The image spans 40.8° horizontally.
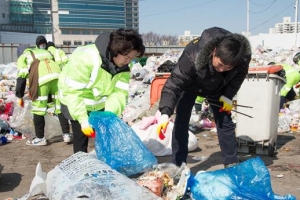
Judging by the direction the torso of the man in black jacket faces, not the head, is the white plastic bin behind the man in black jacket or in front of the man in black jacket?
behind
